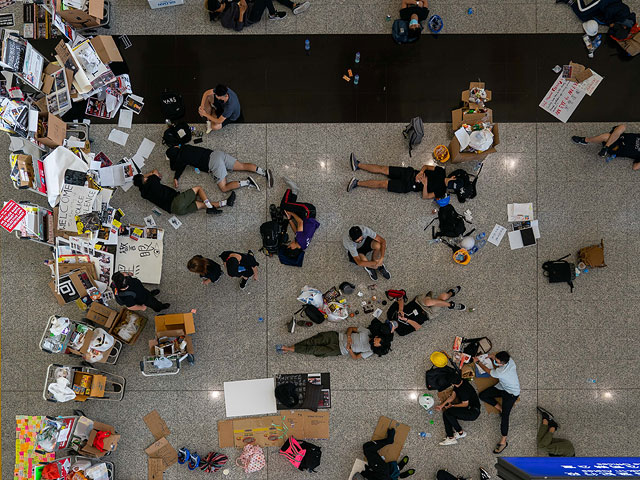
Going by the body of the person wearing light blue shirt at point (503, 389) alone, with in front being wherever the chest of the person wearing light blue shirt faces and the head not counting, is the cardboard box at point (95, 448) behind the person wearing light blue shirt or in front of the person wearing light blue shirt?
in front

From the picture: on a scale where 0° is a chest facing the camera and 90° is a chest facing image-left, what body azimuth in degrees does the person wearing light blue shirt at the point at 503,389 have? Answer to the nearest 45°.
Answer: approximately 45°
